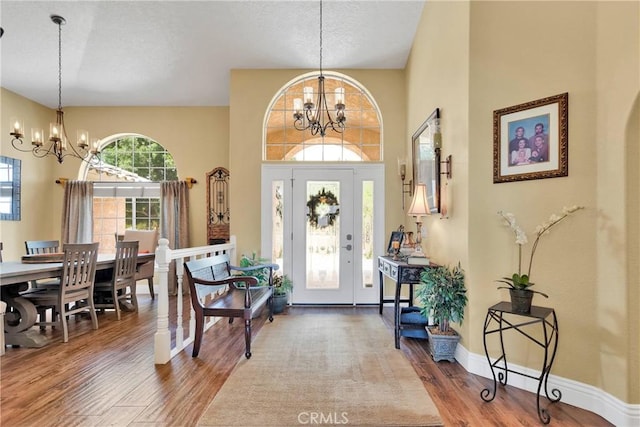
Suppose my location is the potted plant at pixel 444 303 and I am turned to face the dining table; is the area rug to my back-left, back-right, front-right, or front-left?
front-left

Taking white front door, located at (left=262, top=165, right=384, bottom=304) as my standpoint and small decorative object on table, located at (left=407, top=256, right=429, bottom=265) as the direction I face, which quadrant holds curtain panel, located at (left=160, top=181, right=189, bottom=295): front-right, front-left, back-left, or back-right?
back-right

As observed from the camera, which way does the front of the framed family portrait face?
facing the viewer and to the left of the viewer

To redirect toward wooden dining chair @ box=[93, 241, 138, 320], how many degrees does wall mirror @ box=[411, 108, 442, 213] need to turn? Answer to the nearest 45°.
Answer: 0° — it already faces it

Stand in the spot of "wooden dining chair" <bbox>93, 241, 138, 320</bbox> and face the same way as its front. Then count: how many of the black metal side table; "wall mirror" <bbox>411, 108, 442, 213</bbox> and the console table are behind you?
3

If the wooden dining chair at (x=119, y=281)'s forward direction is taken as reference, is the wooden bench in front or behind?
behind

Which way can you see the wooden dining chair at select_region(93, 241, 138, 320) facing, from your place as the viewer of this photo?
facing away from the viewer and to the left of the viewer

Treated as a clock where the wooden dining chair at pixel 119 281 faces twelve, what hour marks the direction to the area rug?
The area rug is roughly at 7 o'clock from the wooden dining chair.

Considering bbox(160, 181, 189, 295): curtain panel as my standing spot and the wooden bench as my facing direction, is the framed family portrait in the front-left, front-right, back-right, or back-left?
front-left

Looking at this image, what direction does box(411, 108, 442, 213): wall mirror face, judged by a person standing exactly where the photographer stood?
facing to the left of the viewer

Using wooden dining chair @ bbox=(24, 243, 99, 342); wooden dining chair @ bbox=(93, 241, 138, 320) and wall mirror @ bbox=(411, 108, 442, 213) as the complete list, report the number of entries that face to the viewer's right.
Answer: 0

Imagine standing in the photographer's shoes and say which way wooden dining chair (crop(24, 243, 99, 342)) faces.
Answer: facing away from the viewer and to the left of the viewer
